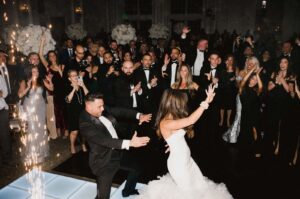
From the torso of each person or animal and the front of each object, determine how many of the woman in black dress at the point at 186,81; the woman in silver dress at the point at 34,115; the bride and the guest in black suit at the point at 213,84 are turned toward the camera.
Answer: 3

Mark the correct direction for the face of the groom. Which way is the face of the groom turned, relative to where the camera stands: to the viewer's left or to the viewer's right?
to the viewer's right

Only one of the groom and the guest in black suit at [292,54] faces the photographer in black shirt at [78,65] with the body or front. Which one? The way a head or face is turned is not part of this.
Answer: the guest in black suit at [292,54]

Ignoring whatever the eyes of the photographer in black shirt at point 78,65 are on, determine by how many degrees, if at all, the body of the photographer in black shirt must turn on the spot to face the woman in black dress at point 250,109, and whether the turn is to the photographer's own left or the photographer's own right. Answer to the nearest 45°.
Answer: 0° — they already face them

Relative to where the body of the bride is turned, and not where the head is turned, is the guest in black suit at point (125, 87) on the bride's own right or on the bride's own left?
on the bride's own left

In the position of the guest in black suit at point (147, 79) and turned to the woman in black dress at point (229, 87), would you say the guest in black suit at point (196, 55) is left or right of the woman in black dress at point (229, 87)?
left

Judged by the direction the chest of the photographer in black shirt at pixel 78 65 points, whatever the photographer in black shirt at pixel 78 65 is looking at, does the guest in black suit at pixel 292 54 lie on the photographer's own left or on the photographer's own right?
on the photographer's own left

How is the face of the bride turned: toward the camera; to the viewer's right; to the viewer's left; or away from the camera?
away from the camera
